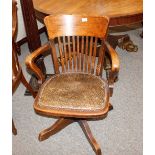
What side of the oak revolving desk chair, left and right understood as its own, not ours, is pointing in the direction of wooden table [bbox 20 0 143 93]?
back

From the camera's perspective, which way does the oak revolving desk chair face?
toward the camera
